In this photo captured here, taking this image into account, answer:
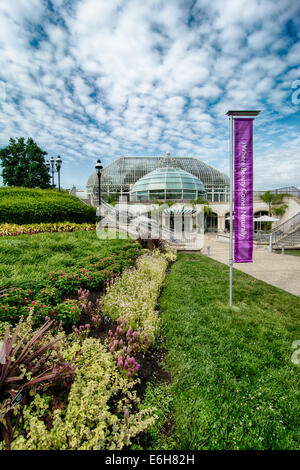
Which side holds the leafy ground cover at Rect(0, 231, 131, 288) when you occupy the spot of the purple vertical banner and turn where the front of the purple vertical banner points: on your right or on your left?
on your right

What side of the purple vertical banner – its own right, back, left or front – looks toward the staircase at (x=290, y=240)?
back

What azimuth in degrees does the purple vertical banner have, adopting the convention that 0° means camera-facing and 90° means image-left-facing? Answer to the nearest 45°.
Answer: approximately 0°

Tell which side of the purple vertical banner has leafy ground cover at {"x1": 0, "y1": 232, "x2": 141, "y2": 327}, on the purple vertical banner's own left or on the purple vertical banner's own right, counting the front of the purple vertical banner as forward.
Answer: on the purple vertical banner's own right

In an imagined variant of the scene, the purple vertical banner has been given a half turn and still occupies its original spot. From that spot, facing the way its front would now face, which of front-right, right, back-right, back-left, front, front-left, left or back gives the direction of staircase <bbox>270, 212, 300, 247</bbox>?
front

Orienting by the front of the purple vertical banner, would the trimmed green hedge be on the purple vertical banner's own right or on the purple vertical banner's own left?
on the purple vertical banner's own right
